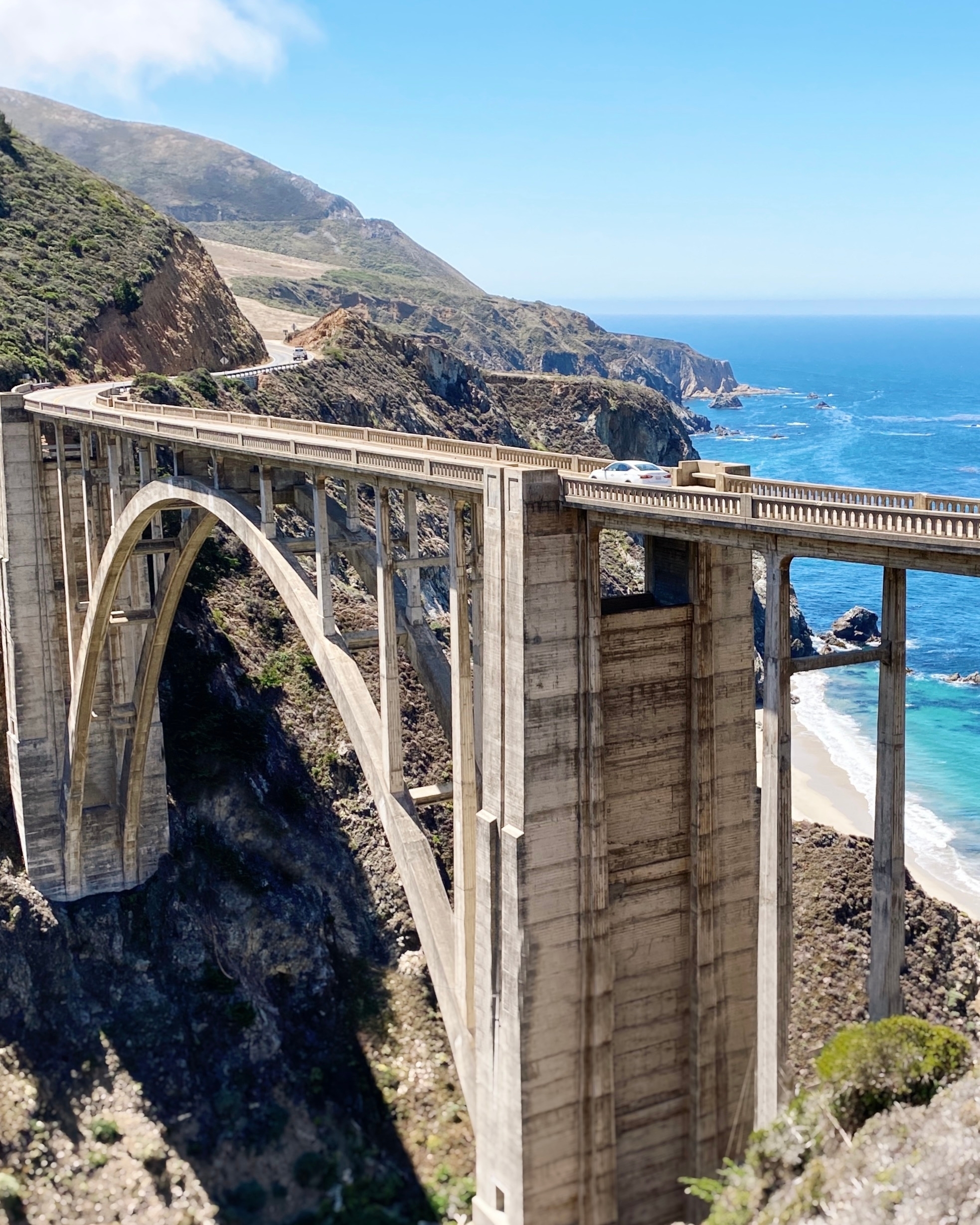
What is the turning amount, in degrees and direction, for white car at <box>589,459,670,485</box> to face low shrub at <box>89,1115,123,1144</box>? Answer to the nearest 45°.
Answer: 0° — it already faces it
